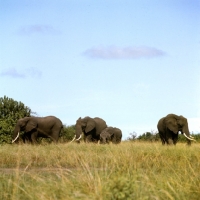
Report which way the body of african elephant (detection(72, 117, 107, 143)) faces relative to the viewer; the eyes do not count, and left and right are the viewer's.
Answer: facing the viewer and to the left of the viewer

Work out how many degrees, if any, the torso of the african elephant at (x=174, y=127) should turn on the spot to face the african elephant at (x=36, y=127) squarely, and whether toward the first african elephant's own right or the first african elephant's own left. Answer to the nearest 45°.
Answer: approximately 135° to the first african elephant's own right

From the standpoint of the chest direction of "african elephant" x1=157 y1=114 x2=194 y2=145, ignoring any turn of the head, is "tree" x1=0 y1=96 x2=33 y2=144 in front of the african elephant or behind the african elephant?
behind

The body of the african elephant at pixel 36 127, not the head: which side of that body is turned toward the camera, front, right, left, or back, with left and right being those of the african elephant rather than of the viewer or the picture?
left

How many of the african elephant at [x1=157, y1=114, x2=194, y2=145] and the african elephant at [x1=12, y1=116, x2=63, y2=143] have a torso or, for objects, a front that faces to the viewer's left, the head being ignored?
1

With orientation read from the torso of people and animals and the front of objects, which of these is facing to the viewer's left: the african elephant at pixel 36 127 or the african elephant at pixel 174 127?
the african elephant at pixel 36 127

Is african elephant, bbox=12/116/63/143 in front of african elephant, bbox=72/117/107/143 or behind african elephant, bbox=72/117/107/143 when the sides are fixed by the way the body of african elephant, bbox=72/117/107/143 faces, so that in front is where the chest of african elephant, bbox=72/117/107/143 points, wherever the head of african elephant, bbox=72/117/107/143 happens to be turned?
in front

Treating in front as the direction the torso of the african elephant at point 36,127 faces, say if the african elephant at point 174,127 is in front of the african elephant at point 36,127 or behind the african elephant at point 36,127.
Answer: behind

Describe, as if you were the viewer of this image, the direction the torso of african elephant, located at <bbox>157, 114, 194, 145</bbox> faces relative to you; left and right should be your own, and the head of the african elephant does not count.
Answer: facing the viewer and to the right of the viewer
